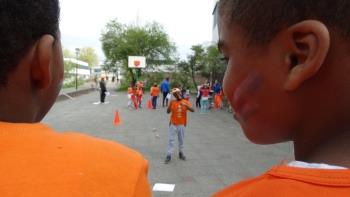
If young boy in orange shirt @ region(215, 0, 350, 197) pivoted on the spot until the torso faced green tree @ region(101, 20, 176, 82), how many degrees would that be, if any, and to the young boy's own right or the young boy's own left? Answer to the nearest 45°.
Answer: approximately 45° to the young boy's own right

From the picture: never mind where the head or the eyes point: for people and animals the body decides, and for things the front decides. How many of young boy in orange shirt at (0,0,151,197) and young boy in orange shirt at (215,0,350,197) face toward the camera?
0

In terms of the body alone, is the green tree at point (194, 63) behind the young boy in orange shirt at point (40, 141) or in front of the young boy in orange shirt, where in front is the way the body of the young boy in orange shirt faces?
in front

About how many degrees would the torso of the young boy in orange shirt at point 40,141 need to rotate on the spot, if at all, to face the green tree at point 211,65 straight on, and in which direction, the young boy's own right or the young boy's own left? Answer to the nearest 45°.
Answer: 0° — they already face it

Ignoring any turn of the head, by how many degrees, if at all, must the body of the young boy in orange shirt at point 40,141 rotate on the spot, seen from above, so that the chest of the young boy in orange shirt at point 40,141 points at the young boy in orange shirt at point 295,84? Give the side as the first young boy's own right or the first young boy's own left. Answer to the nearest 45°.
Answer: approximately 135° to the first young boy's own right

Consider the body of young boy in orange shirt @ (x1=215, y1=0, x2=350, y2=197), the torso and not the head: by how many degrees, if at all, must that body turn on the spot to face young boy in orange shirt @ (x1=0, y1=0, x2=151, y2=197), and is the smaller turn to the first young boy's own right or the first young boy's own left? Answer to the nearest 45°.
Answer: approximately 45° to the first young boy's own left

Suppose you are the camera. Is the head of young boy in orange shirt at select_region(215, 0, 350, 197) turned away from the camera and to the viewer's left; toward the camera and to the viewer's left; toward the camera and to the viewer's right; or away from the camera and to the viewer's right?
away from the camera and to the viewer's left

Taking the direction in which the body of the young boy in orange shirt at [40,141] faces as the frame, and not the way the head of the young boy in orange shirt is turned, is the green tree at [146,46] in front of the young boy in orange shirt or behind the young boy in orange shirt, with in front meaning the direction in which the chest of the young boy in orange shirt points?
in front

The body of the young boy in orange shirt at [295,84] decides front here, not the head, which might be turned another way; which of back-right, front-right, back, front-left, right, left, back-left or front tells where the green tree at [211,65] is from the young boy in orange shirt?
front-right

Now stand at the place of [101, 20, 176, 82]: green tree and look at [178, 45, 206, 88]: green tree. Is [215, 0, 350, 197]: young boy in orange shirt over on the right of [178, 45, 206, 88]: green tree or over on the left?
right

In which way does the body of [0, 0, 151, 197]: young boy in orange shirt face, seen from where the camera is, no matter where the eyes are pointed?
away from the camera

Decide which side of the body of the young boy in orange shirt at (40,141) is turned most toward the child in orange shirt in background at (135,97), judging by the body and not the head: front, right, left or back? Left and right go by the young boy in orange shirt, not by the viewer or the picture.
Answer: front

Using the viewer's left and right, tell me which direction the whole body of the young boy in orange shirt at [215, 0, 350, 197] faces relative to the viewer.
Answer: facing away from the viewer and to the left of the viewer

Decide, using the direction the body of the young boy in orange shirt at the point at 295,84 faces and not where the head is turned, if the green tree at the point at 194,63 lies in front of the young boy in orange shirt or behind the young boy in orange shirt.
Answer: in front
